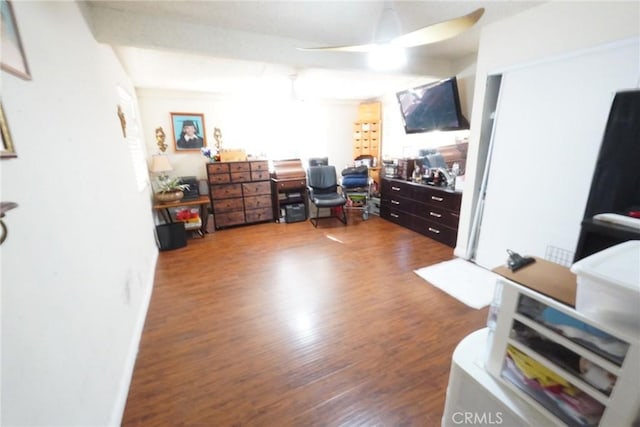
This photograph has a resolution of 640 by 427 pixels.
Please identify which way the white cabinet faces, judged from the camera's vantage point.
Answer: facing the viewer and to the left of the viewer

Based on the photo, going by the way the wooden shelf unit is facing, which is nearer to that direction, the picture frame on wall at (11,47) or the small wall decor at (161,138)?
the picture frame on wall

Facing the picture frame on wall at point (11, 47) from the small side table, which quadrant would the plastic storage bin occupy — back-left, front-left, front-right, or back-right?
front-left

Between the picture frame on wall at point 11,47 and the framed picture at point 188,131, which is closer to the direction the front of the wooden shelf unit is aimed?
the picture frame on wall

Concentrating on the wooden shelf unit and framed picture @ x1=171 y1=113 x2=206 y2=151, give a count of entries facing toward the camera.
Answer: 2

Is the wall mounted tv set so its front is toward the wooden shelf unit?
no

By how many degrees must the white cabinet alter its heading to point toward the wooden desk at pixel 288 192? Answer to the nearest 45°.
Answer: approximately 45° to its right

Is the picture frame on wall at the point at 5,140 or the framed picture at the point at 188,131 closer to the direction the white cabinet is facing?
the picture frame on wall

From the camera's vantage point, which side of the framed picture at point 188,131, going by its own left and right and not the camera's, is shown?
front

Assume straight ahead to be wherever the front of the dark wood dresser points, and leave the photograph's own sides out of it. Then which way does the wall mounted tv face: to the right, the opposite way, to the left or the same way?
the same way

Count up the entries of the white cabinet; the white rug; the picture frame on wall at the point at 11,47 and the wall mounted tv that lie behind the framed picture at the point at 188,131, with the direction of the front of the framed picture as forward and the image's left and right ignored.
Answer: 0

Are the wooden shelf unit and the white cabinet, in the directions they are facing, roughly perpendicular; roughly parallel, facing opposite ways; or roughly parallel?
roughly perpendicular

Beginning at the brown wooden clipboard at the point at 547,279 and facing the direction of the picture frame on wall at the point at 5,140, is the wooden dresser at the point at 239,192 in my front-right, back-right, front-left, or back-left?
front-right

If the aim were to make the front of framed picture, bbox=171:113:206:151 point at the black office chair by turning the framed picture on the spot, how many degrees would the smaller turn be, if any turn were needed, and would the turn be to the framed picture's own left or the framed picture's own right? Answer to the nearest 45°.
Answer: approximately 45° to the framed picture's own left

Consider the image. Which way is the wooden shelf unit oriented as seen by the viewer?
toward the camera

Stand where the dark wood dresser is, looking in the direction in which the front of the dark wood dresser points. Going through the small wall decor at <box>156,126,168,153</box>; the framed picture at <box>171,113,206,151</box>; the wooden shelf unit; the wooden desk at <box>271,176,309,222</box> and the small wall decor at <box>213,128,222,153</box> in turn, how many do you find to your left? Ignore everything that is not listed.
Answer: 0

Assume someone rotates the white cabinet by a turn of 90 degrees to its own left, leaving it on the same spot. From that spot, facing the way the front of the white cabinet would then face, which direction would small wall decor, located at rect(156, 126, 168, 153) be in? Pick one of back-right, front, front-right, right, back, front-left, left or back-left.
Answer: back-right

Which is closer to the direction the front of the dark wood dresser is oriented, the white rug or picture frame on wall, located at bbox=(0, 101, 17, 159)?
the picture frame on wall
